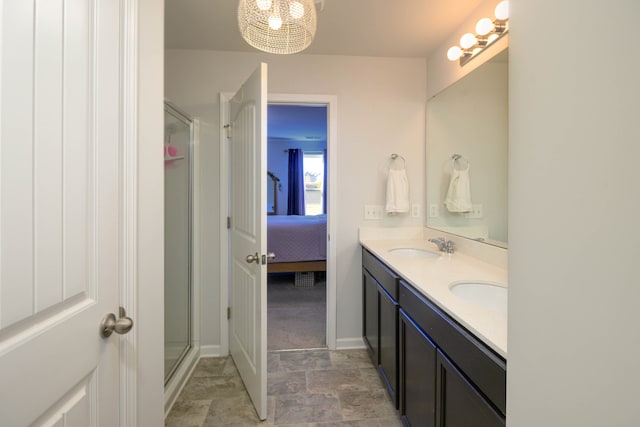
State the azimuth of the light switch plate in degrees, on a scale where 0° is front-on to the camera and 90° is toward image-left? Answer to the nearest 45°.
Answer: approximately 0°

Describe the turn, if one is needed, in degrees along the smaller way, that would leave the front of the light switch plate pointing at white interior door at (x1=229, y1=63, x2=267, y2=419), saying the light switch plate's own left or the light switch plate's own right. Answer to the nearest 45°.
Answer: approximately 45° to the light switch plate's own right

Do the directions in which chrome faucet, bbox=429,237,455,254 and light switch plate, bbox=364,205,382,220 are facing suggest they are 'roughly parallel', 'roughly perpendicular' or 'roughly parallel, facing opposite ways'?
roughly perpendicular

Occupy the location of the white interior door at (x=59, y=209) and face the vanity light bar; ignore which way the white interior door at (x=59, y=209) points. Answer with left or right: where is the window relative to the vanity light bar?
left

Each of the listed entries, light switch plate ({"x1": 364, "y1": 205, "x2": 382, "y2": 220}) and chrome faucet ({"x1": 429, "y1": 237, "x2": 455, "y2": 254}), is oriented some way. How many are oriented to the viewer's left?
1

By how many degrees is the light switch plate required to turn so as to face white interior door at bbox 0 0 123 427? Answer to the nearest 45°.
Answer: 0° — it already faces it

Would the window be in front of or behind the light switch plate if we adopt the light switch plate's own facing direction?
behind

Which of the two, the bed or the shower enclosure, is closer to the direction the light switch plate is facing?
the shower enclosure

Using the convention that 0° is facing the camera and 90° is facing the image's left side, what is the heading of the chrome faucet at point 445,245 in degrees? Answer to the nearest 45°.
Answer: approximately 90°

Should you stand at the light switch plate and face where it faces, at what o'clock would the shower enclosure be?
The shower enclosure is roughly at 2 o'clock from the light switch plate.
